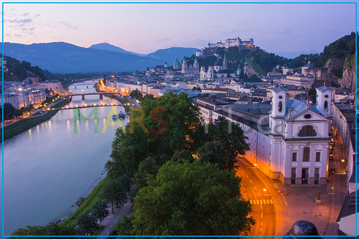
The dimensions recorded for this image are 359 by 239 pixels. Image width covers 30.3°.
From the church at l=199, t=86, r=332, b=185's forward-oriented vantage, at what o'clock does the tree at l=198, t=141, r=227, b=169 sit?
The tree is roughly at 2 o'clock from the church.

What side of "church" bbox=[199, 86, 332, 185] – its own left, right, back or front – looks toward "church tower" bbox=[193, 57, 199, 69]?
back

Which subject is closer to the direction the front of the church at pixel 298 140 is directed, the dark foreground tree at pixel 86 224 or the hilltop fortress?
the dark foreground tree

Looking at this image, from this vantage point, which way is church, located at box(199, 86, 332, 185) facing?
toward the camera

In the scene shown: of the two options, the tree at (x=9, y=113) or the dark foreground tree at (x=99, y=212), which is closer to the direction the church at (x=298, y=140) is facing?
the dark foreground tree

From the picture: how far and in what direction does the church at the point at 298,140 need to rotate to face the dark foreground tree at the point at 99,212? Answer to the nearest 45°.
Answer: approximately 45° to its right

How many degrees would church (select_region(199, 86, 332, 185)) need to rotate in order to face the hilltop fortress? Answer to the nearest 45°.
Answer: approximately 180°

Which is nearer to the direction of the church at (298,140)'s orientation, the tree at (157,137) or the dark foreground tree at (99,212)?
the dark foreground tree

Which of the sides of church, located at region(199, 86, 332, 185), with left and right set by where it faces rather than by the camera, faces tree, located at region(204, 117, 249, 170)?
right

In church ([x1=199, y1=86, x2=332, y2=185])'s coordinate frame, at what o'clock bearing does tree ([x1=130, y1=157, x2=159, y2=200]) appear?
The tree is roughly at 2 o'clock from the church.

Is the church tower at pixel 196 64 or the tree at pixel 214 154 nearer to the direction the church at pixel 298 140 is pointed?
the tree

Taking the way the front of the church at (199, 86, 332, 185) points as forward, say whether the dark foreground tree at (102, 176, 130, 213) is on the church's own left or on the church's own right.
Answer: on the church's own right

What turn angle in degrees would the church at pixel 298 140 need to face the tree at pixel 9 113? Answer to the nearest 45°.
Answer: approximately 135° to its right

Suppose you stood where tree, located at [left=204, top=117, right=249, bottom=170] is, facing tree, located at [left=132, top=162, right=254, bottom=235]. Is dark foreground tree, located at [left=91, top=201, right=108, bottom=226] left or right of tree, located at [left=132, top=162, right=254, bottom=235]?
right
